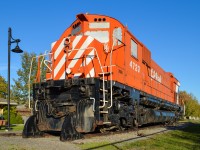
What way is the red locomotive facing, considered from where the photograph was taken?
facing the viewer and to the left of the viewer
